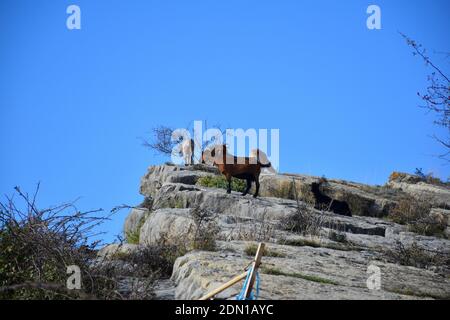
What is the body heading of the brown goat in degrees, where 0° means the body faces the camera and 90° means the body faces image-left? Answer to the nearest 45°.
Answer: approximately 90°

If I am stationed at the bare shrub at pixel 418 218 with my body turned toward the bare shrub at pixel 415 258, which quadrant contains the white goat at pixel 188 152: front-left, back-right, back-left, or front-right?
back-right

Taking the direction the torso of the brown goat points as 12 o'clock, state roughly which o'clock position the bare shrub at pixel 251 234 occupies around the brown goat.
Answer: The bare shrub is roughly at 9 o'clock from the brown goat.

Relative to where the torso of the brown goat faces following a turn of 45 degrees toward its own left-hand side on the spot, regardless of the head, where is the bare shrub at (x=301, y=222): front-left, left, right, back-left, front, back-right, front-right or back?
front-left

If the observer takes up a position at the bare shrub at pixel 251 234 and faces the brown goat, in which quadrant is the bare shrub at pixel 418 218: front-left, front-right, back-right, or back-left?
front-right

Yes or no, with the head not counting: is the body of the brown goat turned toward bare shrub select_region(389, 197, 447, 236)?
no

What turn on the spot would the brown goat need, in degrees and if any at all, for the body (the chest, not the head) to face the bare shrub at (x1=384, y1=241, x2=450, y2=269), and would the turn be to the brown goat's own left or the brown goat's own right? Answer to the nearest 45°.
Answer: approximately 90° to the brown goat's own left
